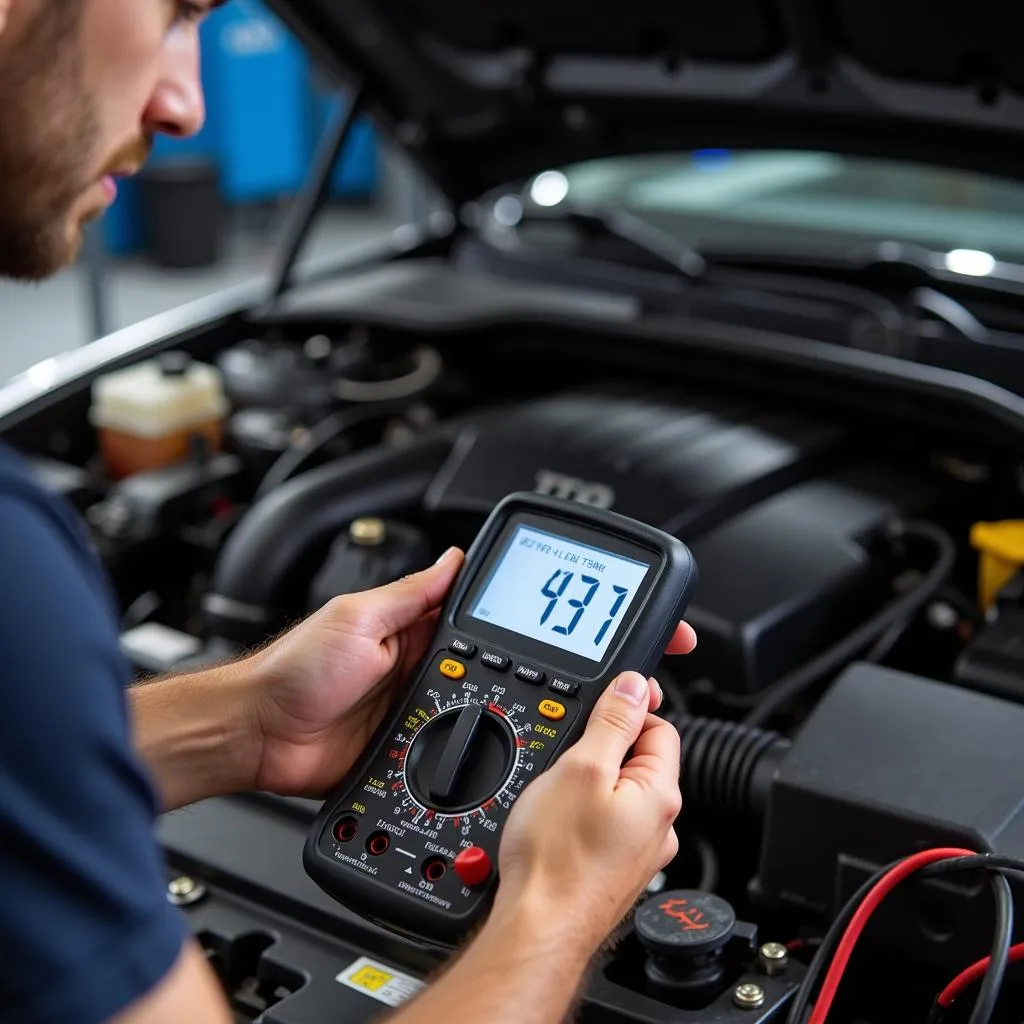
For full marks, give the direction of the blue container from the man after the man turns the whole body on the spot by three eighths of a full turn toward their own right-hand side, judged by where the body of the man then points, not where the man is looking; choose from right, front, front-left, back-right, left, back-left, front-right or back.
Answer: back-right

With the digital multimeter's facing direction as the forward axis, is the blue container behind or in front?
behind

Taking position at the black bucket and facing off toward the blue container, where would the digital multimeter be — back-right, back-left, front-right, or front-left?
back-right

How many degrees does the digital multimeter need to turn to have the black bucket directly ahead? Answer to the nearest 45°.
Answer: approximately 180°

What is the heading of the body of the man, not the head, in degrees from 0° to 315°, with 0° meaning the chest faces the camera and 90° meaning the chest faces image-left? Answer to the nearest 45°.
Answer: approximately 270°

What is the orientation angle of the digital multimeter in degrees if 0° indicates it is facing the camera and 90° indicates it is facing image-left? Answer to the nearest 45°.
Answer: approximately 0°

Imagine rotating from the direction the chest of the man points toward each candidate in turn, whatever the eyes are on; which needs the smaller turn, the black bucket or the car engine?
the car engine
